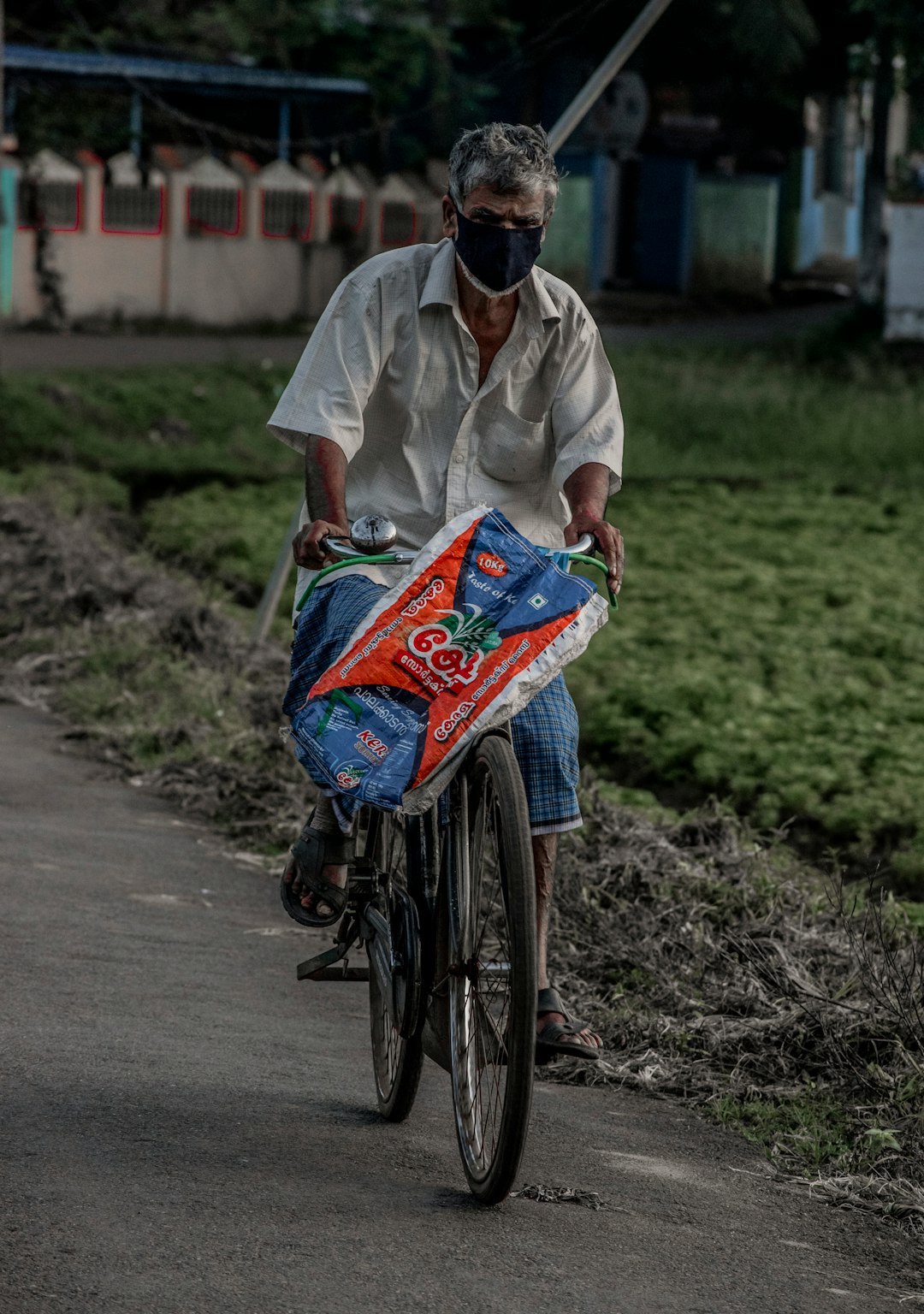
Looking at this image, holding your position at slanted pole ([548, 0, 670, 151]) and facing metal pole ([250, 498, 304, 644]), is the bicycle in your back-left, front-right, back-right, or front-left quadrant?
front-left

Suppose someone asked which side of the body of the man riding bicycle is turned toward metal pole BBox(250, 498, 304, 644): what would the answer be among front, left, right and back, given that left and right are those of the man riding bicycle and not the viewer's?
back

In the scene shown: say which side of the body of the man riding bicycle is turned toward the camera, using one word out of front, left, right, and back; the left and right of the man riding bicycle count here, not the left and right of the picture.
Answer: front

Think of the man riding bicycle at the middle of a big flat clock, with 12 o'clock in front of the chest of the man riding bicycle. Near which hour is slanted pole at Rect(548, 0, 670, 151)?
The slanted pole is roughly at 6 o'clock from the man riding bicycle.

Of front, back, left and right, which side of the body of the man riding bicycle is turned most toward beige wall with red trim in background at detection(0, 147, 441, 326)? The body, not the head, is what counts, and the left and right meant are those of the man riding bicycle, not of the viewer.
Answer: back

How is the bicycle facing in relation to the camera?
toward the camera

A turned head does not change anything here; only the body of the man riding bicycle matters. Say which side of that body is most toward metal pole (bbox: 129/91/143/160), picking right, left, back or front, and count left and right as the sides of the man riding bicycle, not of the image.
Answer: back

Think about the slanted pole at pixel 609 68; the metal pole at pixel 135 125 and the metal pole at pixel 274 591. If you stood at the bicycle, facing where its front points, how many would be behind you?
3

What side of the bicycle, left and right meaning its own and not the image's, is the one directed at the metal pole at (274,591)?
back

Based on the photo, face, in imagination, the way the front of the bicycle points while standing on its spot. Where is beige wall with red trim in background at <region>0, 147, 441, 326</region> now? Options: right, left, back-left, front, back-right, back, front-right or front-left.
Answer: back
